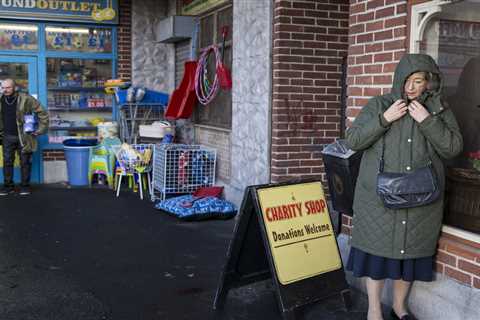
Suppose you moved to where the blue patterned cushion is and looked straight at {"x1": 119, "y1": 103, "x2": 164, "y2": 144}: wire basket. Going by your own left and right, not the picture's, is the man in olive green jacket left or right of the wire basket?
left

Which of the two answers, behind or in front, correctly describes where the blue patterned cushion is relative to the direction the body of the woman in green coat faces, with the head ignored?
behind

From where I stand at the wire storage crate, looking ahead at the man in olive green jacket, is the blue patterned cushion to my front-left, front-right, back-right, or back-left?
back-left

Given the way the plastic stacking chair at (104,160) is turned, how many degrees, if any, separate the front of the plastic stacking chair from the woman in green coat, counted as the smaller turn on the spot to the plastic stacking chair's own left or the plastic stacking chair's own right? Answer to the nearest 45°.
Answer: approximately 45° to the plastic stacking chair's own left

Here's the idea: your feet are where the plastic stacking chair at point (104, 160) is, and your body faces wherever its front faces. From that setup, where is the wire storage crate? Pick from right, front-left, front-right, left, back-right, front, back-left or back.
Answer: left

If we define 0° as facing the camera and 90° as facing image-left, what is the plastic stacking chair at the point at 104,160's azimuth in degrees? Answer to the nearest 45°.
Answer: approximately 45°

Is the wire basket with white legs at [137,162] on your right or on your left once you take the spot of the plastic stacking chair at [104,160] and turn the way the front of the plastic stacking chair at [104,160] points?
on your left

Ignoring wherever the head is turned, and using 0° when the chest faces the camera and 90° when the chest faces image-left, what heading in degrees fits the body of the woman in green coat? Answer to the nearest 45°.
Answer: approximately 0°

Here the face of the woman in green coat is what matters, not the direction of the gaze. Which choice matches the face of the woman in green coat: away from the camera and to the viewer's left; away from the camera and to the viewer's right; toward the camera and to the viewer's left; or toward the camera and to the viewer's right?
toward the camera and to the viewer's left

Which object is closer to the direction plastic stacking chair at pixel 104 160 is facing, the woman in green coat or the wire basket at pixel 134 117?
the woman in green coat
